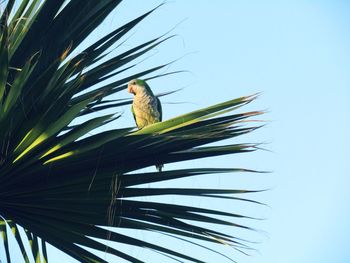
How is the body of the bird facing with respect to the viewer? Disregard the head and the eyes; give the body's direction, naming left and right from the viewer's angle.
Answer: facing the viewer and to the left of the viewer
